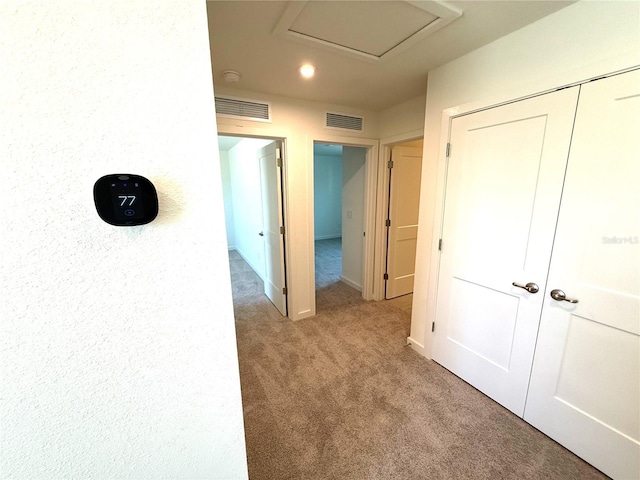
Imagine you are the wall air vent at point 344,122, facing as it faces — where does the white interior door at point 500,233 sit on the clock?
The white interior door is roughly at 12 o'clock from the wall air vent.

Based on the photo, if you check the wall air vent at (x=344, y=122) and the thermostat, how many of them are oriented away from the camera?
0

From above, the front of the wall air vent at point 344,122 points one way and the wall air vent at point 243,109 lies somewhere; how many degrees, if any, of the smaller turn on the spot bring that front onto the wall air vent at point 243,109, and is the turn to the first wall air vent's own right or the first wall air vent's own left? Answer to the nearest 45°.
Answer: approximately 90° to the first wall air vent's own right

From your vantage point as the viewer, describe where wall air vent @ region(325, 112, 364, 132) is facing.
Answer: facing the viewer and to the right of the viewer

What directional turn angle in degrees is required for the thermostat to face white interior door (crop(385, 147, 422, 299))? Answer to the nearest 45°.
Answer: approximately 135° to its left

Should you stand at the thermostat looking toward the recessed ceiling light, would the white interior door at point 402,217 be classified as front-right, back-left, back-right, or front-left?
front-right

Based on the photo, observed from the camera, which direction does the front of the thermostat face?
facing the viewer

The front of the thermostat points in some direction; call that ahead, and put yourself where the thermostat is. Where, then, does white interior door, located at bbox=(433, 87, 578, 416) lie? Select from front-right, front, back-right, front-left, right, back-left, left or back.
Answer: left

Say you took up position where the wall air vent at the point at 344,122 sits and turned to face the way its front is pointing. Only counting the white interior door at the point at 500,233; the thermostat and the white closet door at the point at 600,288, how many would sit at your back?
0

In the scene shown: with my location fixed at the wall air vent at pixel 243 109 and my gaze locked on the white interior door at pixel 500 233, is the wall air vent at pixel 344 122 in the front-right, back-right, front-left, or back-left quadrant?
front-left

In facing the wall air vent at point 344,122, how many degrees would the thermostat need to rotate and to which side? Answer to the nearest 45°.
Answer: approximately 135° to its left

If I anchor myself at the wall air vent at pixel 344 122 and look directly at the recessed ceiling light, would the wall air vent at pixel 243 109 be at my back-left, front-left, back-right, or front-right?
front-right

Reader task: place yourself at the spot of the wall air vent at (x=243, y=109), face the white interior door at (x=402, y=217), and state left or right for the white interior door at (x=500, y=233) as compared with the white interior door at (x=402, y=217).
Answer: right
